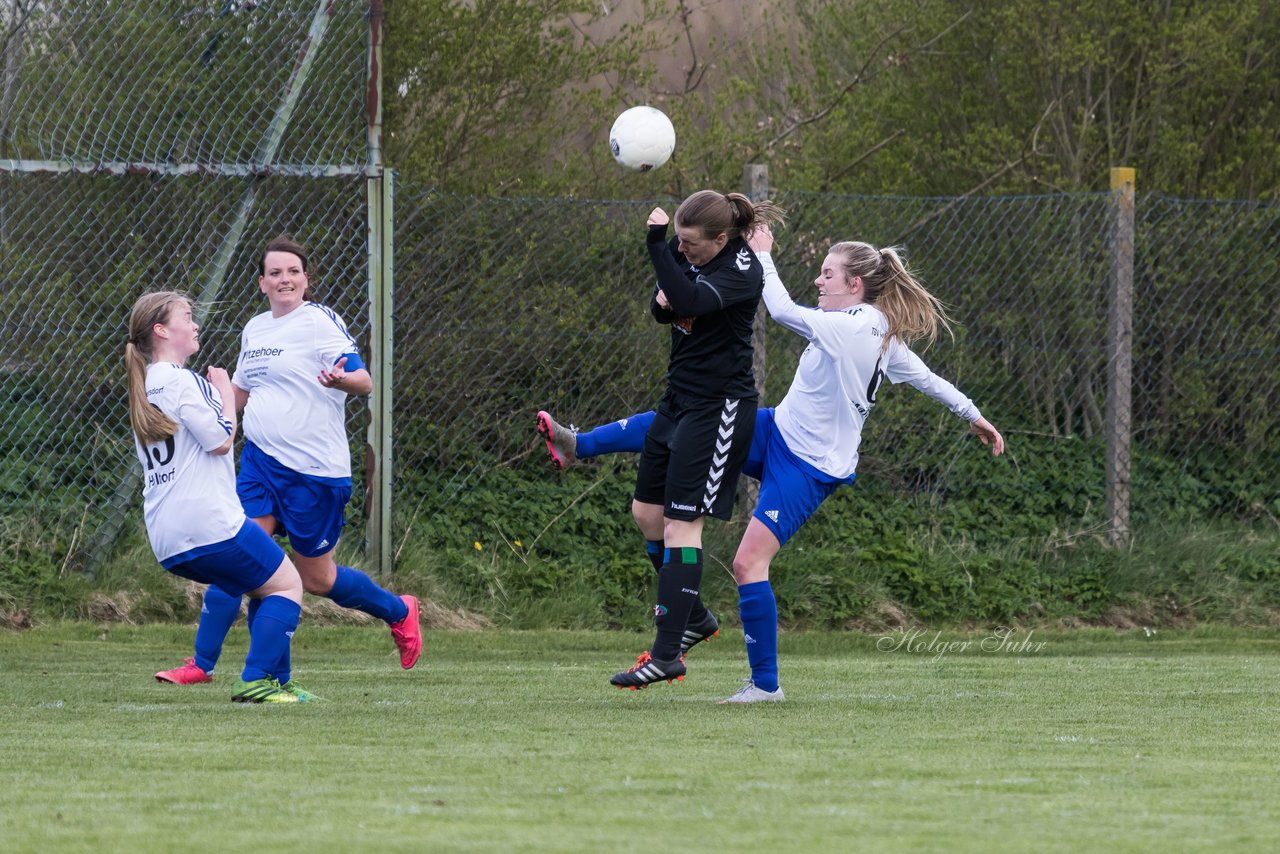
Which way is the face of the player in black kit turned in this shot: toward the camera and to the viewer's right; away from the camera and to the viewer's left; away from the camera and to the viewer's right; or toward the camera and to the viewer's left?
toward the camera and to the viewer's left

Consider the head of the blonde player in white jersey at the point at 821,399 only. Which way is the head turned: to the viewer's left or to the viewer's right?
to the viewer's left

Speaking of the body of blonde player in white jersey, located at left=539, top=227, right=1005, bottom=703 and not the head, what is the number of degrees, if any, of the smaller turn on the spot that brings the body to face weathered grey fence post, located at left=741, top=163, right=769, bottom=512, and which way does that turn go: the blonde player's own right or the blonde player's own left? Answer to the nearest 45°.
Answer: approximately 90° to the blonde player's own right

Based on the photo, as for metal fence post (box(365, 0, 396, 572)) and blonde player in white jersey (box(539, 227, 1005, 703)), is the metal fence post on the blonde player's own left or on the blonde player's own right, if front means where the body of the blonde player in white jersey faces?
on the blonde player's own right

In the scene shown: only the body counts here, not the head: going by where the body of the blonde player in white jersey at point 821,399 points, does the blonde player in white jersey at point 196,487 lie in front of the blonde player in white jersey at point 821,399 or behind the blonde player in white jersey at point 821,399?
in front

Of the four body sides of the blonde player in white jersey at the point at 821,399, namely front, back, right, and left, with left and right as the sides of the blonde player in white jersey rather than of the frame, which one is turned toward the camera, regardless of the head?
left

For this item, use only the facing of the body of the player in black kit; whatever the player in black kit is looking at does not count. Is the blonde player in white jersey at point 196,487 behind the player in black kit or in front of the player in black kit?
in front

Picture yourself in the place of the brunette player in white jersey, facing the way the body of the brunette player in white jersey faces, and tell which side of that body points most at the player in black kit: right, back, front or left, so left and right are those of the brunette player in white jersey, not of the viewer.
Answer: left
